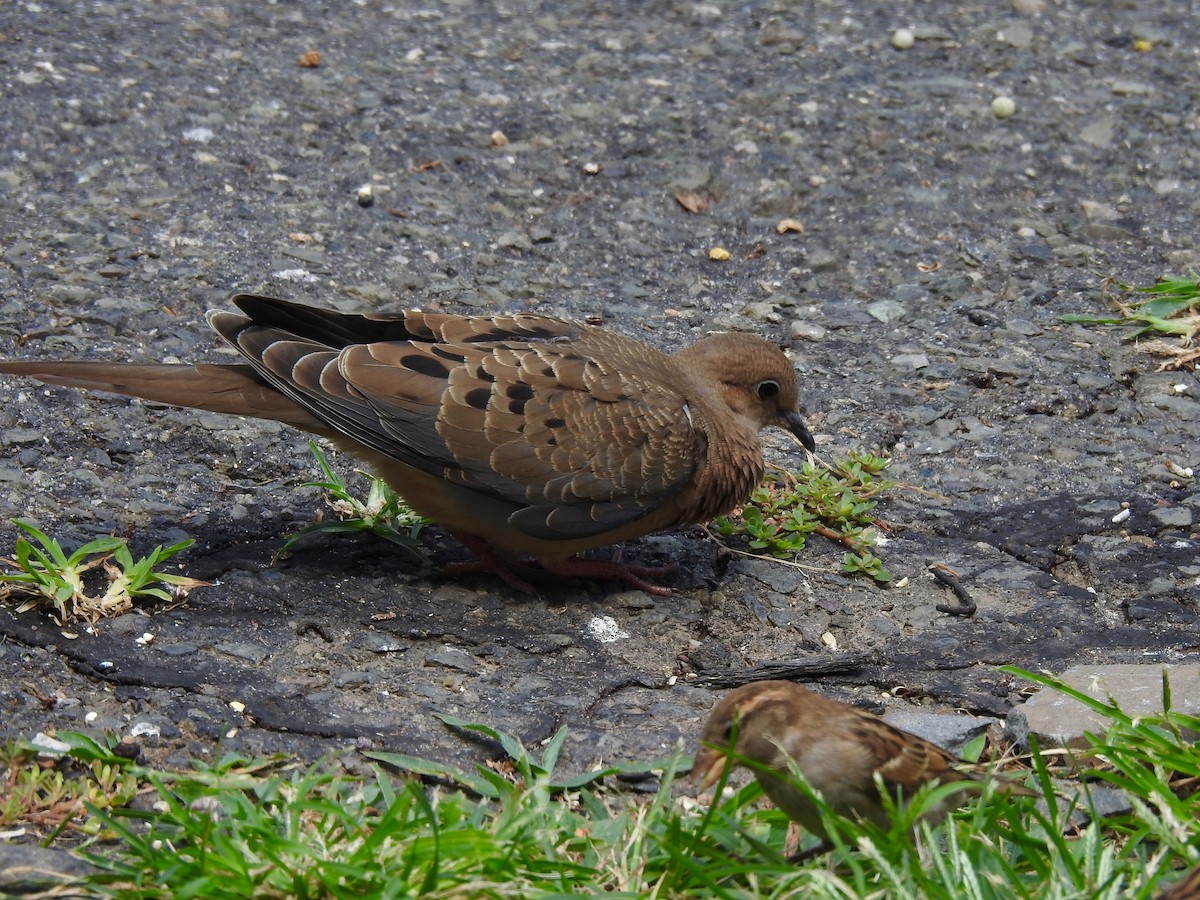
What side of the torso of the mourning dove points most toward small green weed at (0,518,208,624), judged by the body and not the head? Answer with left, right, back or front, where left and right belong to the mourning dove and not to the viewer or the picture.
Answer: back

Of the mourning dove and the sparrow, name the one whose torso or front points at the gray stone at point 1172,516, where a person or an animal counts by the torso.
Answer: the mourning dove

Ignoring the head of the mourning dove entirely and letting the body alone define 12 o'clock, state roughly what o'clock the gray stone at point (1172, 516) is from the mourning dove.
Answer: The gray stone is roughly at 12 o'clock from the mourning dove.

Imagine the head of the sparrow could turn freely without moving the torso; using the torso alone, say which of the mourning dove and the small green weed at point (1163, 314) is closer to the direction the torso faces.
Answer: the mourning dove

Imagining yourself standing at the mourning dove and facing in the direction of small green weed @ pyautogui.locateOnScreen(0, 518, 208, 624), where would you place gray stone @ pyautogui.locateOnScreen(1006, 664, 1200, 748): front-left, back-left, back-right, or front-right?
back-left

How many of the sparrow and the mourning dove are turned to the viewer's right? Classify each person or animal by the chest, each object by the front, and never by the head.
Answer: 1

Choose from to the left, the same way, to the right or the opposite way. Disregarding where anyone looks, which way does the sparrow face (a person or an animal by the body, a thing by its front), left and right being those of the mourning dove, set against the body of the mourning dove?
the opposite way

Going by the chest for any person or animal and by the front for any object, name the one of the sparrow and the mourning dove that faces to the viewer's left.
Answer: the sparrow

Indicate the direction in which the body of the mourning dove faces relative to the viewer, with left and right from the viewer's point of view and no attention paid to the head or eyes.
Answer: facing to the right of the viewer

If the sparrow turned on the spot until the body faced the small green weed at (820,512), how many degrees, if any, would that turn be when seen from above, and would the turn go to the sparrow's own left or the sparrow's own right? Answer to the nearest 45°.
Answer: approximately 90° to the sparrow's own right

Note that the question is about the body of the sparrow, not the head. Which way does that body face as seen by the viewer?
to the viewer's left

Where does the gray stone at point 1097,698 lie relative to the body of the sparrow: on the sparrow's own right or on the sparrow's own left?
on the sparrow's own right
